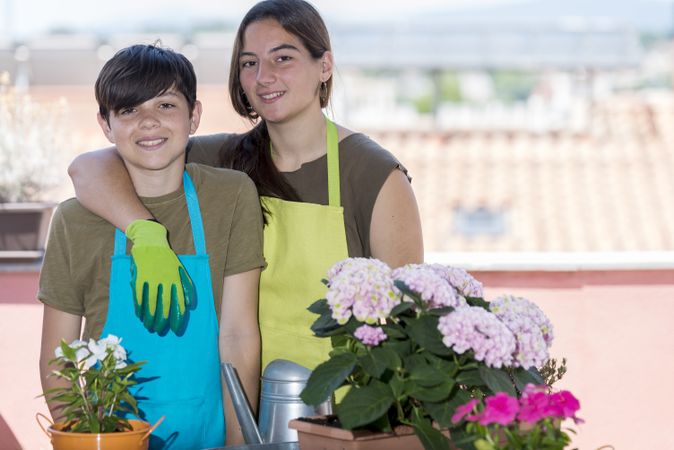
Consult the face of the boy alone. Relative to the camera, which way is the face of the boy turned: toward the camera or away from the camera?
toward the camera

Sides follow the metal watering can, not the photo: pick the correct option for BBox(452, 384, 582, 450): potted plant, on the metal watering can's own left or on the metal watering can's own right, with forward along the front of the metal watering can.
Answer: on the metal watering can's own left

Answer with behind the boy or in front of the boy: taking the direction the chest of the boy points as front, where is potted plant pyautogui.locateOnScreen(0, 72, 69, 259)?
behind

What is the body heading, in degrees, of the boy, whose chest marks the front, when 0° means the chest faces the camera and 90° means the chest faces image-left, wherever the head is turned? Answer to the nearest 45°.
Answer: approximately 0°

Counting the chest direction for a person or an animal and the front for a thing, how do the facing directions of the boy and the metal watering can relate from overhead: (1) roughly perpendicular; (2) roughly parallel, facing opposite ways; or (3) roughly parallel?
roughly perpendicular

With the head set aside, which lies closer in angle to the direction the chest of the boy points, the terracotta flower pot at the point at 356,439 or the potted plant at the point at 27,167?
the terracotta flower pot

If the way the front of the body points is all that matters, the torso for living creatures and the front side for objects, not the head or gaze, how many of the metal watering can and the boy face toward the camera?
1

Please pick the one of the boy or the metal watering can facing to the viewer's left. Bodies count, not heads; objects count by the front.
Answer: the metal watering can

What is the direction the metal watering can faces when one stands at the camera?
facing to the left of the viewer
